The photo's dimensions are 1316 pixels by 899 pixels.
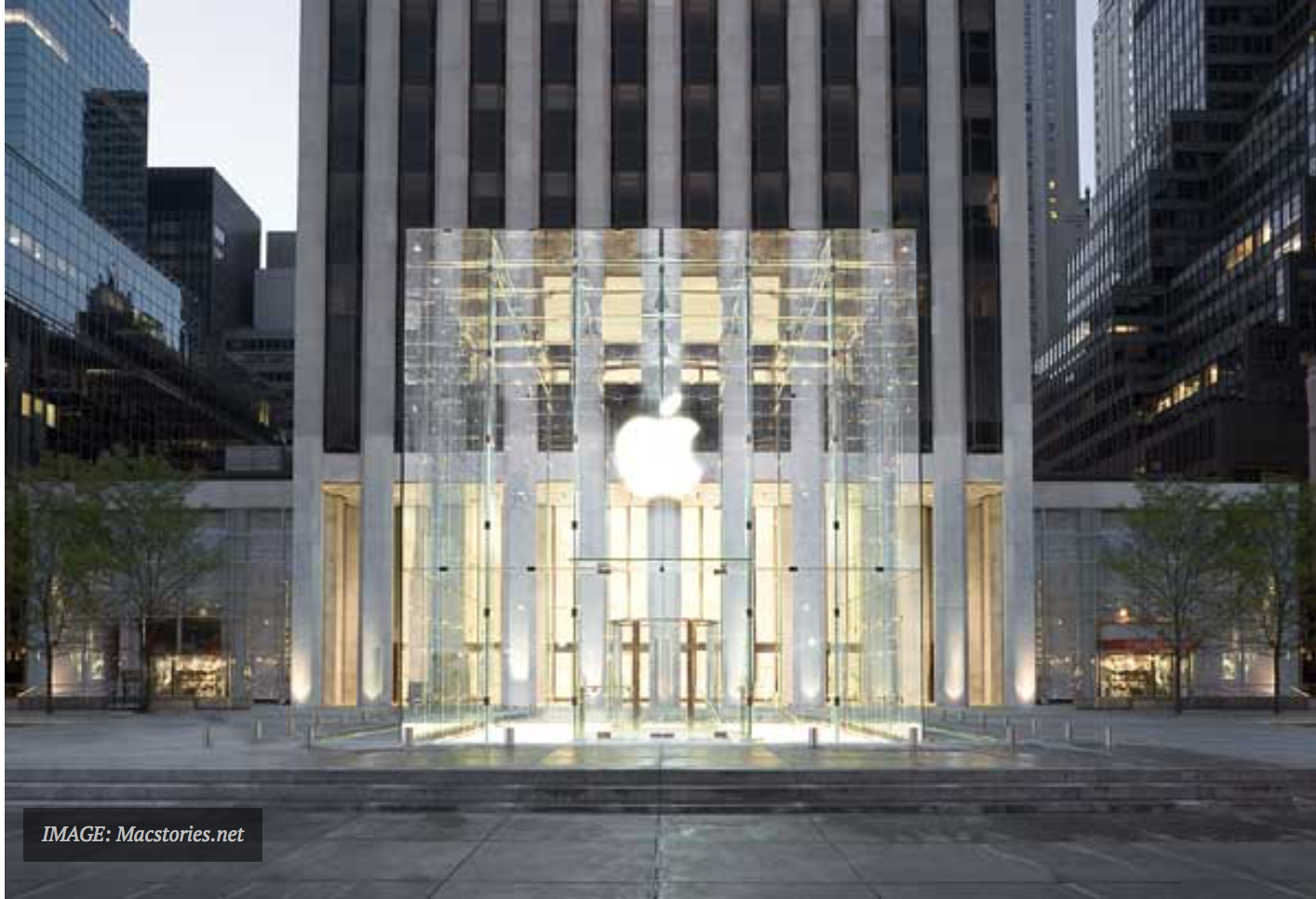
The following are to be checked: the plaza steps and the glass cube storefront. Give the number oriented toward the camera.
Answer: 2

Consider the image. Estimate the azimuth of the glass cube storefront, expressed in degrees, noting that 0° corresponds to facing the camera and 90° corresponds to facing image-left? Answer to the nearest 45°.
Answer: approximately 0°

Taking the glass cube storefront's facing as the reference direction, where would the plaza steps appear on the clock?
The plaza steps is roughly at 12 o'clock from the glass cube storefront.

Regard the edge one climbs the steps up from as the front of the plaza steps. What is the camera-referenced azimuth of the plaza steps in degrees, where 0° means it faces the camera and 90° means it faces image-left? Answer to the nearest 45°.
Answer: approximately 0°

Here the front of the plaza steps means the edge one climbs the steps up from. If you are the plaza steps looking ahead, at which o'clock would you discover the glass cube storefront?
The glass cube storefront is roughly at 6 o'clock from the plaza steps.
